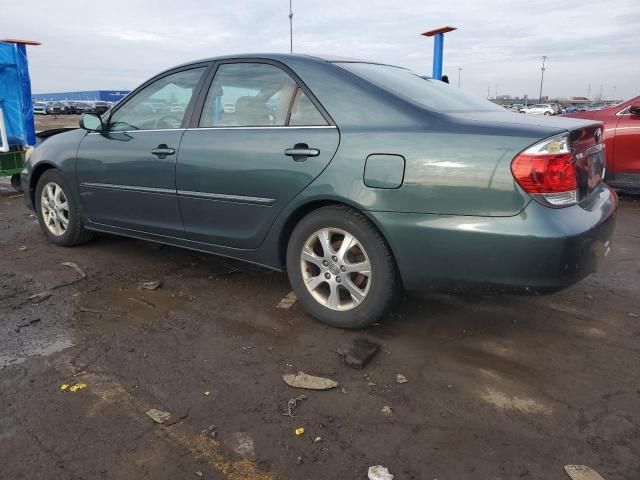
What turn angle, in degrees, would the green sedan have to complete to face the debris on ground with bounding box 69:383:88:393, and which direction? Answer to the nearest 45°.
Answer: approximately 90° to its left

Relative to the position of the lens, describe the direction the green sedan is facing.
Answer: facing away from the viewer and to the left of the viewer

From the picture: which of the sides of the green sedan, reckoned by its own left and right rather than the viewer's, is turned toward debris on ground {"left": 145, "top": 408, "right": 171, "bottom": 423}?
left

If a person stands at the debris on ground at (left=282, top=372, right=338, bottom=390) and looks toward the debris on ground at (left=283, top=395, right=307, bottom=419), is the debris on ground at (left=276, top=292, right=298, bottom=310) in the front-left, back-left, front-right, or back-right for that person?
back-right

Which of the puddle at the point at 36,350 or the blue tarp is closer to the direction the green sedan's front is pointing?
the blue tarp
